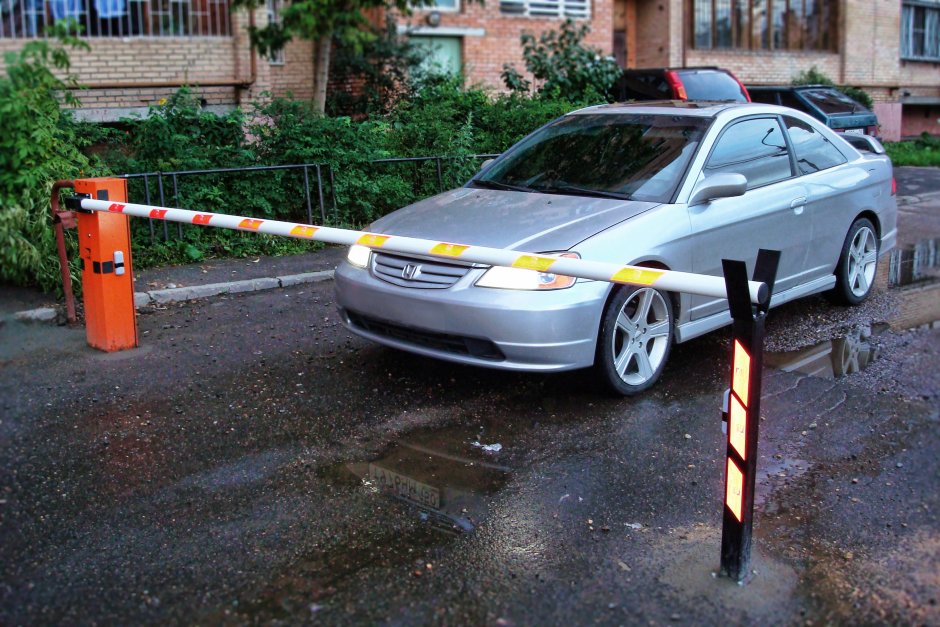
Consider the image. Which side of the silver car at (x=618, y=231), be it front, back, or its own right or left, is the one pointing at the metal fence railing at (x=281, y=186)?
right

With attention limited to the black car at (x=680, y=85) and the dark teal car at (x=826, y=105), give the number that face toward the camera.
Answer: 0

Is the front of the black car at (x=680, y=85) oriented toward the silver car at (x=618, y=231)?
no

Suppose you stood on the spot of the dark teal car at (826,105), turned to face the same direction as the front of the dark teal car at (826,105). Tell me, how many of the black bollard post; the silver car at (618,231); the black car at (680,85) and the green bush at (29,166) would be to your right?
0

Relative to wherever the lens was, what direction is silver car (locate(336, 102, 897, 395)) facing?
facing the viewer and to the left of the viewer

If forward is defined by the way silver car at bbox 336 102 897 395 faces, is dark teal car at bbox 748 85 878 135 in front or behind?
behind

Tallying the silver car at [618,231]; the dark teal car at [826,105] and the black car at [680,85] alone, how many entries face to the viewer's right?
0

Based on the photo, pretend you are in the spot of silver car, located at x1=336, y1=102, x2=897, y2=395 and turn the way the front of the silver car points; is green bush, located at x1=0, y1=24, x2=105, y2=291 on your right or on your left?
on your right

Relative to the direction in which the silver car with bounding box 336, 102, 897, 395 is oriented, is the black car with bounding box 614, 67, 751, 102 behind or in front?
behind

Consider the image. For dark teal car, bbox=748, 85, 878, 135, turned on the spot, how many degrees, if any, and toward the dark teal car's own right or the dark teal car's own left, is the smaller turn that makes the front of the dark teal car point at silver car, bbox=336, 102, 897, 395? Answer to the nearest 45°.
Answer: approximately 135° to the dark teal car's own left

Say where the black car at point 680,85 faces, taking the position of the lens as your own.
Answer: facing away from the viewer and to the left of the viewer

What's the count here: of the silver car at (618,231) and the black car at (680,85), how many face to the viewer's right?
0

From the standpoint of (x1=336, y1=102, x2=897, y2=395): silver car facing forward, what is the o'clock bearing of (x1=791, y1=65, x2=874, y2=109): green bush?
The green bush is roughly at 5 o'clock from the silver car.

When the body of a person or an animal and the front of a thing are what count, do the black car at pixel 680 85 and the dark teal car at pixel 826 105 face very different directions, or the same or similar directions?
same or similar directions

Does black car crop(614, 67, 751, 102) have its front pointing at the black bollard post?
no

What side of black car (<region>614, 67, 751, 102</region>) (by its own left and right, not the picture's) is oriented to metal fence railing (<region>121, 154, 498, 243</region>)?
left

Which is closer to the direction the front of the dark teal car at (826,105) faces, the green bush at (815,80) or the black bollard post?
the green bush
